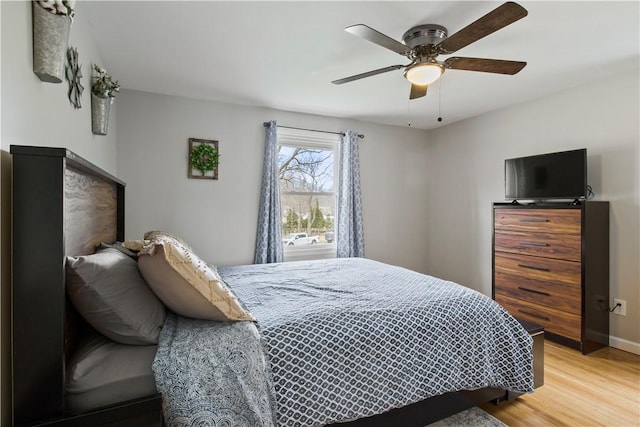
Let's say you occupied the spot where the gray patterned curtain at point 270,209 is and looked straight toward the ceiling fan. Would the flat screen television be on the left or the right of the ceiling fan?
left

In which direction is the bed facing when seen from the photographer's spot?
facing to the right of the viewer

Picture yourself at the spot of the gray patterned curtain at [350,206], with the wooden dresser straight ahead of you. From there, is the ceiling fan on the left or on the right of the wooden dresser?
right

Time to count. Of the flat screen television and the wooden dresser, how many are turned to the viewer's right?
0

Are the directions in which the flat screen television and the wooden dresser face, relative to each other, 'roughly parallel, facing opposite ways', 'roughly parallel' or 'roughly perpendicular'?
roughly parallel

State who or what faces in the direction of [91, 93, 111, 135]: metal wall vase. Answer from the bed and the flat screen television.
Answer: the flat screen television

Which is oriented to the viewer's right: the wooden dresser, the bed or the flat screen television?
the bed

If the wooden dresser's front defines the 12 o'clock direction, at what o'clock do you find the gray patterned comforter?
The gray patterned comforter is roughly at 11 o'clock from the wooden dresser.

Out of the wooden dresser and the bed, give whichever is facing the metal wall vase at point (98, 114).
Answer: the wooden dresser

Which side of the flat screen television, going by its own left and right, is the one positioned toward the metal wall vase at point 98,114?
front

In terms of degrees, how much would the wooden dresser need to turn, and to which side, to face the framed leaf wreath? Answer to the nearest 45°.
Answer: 0° — it already faces it

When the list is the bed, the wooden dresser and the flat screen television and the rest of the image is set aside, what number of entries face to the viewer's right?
1

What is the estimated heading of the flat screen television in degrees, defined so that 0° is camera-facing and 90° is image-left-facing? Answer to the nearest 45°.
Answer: approximately 45°

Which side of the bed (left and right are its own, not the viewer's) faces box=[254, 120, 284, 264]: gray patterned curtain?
left

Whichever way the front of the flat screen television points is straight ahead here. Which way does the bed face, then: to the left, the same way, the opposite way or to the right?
the opposite way
